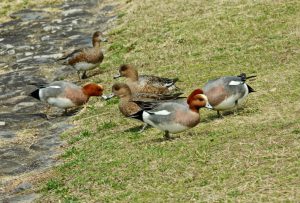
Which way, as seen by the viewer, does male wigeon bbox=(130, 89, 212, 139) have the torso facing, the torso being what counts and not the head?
to the viewer's right

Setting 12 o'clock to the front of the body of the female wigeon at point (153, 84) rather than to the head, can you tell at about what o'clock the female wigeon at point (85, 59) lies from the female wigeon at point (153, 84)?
the female wigeon at point (85, 59) is roughly at 2 o'clock from the female wigeon at point (153, 84).

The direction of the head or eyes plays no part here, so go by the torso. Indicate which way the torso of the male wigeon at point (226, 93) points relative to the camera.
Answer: to the viewer's left

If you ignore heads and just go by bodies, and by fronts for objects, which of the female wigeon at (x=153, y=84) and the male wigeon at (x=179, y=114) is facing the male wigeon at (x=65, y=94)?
the female wigeon

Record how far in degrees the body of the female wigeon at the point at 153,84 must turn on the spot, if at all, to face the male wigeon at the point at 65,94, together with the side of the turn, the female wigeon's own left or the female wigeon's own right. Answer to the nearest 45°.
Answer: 0° — it already faces it

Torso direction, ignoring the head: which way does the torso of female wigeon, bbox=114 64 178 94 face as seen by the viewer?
to the viewer's left

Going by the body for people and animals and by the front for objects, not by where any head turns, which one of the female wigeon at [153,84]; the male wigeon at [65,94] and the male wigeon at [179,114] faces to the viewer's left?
the female wigeon

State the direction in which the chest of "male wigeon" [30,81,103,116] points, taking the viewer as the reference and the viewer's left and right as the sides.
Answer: facing to the right of the viewer

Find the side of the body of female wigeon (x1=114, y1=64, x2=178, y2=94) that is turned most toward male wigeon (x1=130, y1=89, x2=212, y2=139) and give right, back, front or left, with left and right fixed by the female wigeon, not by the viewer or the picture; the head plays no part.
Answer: left

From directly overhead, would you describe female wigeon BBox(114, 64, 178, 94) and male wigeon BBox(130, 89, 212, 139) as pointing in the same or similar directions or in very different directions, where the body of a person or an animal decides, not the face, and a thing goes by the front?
very different directions

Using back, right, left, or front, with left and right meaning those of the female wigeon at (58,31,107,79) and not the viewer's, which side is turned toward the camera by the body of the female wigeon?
right

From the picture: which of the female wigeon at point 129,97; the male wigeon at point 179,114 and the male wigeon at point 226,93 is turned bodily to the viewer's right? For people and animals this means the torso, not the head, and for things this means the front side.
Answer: the male wigeon at point 179,114

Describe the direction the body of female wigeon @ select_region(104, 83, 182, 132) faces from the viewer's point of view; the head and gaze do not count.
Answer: to the viewer's left

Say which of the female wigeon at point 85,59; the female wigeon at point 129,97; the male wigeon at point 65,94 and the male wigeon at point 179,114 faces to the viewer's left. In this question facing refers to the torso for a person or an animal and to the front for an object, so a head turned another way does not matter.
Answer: the female wigeon at point 129,97
